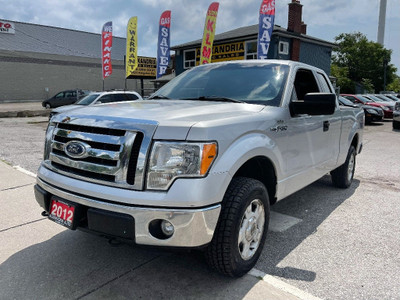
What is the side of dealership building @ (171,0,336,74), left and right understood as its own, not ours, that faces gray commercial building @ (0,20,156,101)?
right

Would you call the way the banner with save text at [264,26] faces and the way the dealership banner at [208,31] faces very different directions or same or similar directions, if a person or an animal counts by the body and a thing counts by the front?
same or similar directions

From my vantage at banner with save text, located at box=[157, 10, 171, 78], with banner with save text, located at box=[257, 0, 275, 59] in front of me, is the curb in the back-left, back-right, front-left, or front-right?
back-right

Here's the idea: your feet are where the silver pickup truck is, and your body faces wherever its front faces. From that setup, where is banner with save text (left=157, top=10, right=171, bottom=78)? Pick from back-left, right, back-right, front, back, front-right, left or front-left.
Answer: back-right

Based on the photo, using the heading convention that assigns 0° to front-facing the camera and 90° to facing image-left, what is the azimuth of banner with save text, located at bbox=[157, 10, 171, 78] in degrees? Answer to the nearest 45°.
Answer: approximately 0°

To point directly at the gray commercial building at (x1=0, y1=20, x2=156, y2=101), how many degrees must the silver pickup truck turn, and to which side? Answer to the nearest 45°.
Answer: approximately 90° to its right

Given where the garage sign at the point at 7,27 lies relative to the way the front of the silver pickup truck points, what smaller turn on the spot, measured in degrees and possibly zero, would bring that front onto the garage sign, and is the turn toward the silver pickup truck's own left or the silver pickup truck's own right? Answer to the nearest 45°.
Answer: approximately 90° to the silver pickup truck's own right

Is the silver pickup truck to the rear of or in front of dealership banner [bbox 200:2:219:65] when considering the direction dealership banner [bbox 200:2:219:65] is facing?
in front

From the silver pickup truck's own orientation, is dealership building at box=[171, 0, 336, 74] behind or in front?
behind

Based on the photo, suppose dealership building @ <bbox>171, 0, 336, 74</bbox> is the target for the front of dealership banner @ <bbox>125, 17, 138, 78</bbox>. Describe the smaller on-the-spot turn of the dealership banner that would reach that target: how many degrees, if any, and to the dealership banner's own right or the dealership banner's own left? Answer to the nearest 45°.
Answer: approximately 90° to the dealership banner's own left

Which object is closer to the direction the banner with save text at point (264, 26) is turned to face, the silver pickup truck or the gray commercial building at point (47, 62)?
the silver pickup truck

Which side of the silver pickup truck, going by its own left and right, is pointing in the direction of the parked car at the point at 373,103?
back

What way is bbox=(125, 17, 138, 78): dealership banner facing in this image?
toward the camera

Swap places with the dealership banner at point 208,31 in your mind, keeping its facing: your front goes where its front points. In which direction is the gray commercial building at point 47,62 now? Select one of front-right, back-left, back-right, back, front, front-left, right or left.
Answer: back-right

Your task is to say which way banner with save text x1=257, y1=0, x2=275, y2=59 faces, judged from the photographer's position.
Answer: facing the viewer

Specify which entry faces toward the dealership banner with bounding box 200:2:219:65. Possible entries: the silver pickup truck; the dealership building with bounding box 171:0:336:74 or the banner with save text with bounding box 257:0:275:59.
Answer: the dealership building

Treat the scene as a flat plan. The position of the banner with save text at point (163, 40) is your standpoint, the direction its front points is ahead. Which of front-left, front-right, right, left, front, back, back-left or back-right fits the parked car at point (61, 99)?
back-right

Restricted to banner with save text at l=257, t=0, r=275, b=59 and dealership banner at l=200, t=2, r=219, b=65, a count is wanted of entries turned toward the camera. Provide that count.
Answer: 2

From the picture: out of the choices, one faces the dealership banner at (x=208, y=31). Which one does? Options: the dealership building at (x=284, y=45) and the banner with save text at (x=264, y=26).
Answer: the dealership building

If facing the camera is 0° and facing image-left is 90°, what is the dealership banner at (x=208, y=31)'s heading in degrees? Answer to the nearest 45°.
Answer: approximately 0°

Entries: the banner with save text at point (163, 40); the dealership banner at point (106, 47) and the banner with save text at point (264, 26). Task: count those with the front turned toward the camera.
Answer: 3

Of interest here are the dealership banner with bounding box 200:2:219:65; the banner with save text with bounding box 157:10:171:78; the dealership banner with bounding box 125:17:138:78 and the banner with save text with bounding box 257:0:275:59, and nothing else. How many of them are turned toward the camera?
4

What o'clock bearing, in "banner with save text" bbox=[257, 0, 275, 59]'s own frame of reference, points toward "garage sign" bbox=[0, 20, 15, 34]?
The garage sign is roughly at 4 o'clock from the banner with save text.
